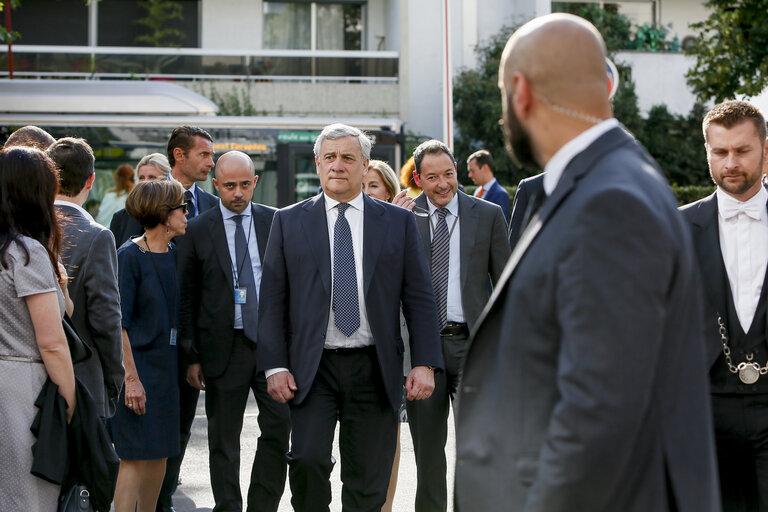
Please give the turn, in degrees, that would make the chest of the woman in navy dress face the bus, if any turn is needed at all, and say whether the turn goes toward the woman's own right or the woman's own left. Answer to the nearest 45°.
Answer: approximately 135° to the woman's own left

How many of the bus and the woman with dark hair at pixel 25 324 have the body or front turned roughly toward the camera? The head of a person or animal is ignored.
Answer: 0

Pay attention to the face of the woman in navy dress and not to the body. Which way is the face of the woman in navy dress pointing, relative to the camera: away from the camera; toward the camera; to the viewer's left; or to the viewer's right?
to the viewer's right

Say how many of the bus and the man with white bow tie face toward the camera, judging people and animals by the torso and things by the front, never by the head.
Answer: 1

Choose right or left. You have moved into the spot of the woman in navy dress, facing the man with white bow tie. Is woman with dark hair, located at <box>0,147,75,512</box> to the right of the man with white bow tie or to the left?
right

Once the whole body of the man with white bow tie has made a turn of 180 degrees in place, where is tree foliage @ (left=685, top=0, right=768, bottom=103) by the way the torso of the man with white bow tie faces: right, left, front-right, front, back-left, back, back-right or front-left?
front

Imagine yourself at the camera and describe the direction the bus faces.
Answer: facing to the right of the viewer

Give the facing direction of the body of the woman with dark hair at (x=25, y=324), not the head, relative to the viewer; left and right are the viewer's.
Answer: facing away from the viewer and to the right of the viewer

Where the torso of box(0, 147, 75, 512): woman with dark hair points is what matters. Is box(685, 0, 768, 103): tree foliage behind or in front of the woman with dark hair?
in front
